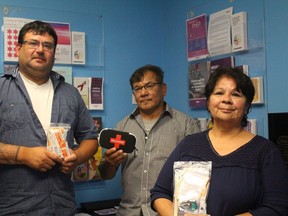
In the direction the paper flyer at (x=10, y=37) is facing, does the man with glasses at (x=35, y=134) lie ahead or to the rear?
ahead

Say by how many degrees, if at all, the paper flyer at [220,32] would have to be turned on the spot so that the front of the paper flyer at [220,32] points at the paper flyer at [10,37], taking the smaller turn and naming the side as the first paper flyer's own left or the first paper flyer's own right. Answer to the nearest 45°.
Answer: approximately 45° to the first paper flyer's own right

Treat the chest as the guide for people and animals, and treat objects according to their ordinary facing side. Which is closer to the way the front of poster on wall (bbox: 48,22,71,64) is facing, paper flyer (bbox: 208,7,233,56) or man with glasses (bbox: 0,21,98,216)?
the man with glasses

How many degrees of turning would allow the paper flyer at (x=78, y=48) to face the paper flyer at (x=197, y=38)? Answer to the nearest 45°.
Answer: approximately 90° to its left

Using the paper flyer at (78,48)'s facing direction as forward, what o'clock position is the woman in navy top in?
The woman in navy top is roughly at 11 o'clock from the paper flyer.

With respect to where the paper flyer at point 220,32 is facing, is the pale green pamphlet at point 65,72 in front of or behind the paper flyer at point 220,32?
in front

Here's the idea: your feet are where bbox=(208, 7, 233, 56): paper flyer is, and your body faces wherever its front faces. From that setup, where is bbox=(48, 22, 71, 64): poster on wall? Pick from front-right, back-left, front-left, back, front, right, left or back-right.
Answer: front-right

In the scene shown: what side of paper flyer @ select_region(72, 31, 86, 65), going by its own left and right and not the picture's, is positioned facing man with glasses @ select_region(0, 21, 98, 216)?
front
